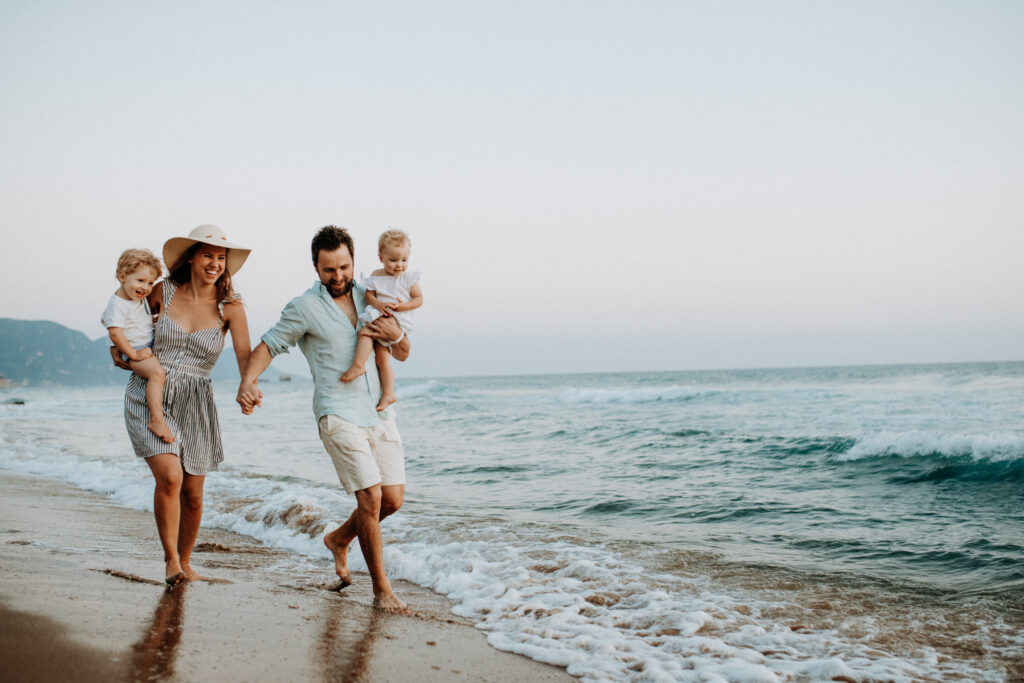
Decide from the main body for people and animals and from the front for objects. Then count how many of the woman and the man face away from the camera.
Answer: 0

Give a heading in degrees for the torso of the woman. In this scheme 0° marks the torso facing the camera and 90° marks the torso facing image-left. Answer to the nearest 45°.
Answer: approximately 0°
